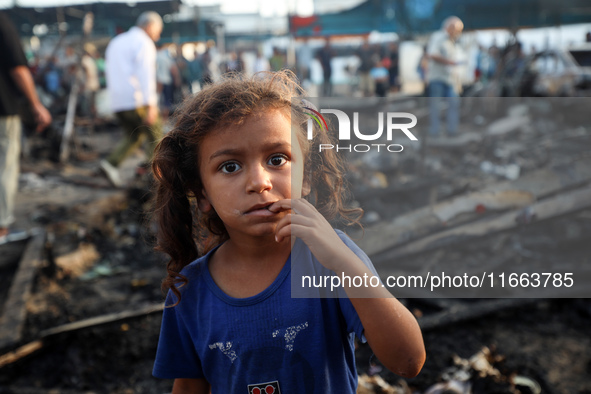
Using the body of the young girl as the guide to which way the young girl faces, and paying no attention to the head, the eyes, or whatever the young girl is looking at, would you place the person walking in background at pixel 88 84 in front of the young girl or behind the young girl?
behind

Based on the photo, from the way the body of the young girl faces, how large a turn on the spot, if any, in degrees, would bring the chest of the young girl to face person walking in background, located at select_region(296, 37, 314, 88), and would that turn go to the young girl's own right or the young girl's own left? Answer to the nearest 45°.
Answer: approximately 180°

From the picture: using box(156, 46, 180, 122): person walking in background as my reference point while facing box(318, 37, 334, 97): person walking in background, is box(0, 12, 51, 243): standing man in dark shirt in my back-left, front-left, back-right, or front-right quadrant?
back-right

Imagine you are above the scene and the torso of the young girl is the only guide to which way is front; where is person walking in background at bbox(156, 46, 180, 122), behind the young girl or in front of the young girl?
behind

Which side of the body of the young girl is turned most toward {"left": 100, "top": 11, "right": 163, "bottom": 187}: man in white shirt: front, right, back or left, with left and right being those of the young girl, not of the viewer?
back

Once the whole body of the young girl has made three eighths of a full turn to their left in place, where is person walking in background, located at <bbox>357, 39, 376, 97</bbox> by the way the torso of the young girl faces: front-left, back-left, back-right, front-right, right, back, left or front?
front-left

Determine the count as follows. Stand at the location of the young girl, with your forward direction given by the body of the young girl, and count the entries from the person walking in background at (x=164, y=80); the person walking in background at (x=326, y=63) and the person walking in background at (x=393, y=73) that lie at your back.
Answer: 3

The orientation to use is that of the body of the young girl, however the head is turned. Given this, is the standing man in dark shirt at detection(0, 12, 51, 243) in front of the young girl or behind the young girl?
behind

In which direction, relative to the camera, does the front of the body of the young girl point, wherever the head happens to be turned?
toward the camera

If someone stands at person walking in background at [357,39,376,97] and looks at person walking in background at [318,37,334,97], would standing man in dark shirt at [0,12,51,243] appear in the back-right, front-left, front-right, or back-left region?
front-left

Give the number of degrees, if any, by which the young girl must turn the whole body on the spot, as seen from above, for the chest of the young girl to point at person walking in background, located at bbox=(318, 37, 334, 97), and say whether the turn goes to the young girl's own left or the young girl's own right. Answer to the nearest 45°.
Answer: approximately 180°

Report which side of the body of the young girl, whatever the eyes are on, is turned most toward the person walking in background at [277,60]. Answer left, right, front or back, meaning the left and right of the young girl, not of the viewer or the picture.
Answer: back

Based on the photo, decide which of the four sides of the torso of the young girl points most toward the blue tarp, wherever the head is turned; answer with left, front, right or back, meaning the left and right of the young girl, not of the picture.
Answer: back
